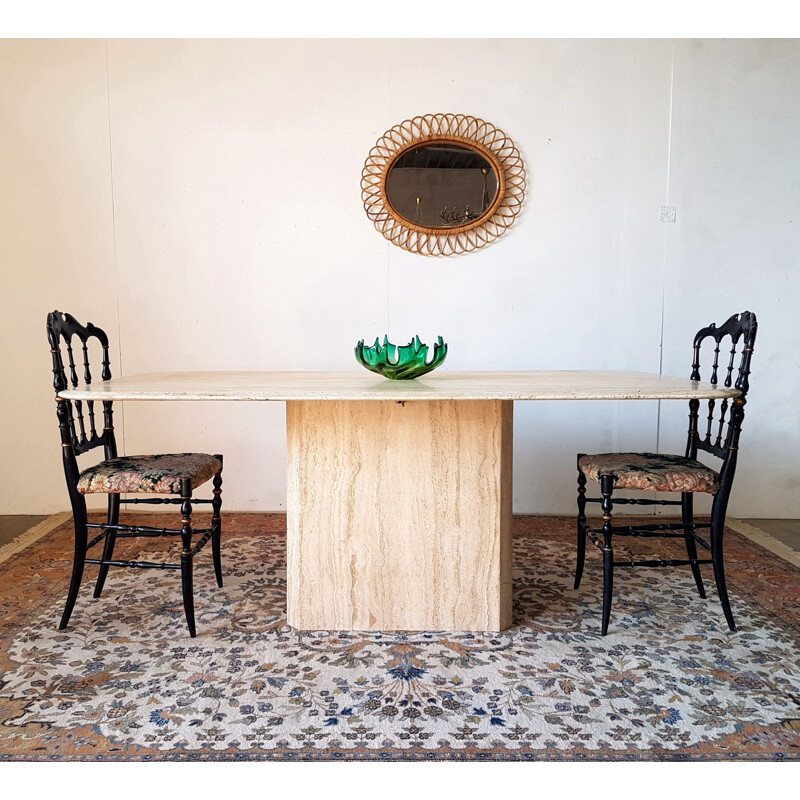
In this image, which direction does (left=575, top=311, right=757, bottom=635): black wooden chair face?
to the viewer's left

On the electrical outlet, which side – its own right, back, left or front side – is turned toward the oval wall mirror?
right

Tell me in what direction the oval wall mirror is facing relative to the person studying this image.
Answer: facing the viewer

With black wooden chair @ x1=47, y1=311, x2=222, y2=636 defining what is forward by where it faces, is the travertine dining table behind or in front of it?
in front

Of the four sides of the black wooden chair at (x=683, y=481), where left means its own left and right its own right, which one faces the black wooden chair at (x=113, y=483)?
front

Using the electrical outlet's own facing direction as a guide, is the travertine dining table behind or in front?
in front

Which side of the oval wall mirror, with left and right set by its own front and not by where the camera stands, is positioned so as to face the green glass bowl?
front

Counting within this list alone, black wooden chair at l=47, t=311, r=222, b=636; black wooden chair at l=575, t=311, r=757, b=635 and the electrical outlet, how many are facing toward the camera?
1

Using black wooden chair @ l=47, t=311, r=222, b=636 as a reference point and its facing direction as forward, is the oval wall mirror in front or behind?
in front

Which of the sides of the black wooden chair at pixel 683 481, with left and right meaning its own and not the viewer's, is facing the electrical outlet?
right

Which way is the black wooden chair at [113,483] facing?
to the viewer's right

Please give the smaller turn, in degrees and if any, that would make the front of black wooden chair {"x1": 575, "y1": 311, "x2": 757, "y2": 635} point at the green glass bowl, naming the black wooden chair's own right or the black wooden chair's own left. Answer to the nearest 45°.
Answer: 0° — it already faces it

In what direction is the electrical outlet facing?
toward the camera
